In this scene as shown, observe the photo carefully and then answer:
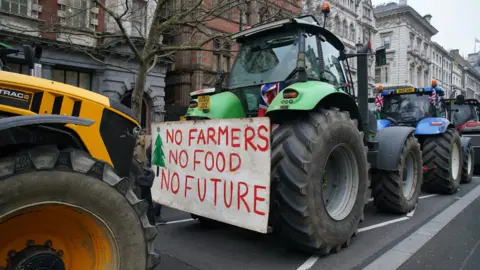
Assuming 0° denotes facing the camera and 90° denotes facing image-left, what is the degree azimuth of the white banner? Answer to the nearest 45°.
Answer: approximately 45°

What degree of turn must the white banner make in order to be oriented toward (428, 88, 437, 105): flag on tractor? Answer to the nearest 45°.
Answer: approximately 180°
